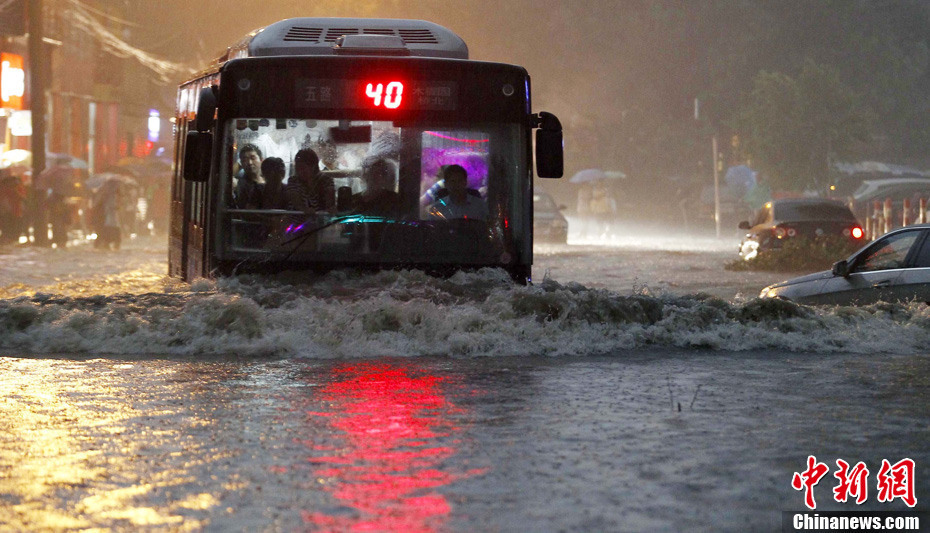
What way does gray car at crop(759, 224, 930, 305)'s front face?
to the viewer's left

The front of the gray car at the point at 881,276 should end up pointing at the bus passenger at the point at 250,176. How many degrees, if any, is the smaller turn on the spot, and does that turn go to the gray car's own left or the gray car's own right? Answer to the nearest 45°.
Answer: approximately 45° to the gray car's own left

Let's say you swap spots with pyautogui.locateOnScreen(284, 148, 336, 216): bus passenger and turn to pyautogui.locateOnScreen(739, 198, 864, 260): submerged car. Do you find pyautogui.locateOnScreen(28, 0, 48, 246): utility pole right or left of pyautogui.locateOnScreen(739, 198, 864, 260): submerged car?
left

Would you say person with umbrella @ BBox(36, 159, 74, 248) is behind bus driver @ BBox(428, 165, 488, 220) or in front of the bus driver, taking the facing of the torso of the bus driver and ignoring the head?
behind

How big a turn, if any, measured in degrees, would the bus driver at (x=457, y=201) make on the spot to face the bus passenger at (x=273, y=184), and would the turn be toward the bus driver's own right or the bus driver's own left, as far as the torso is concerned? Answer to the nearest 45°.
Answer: approximately 90° to the bus driver's own right

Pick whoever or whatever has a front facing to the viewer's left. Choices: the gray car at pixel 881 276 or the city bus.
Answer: the gray car

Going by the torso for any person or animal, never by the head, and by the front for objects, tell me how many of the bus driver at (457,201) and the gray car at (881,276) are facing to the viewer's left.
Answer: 1

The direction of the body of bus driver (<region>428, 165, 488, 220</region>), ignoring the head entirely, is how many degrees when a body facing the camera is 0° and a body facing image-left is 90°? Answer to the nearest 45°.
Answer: approximately 0°

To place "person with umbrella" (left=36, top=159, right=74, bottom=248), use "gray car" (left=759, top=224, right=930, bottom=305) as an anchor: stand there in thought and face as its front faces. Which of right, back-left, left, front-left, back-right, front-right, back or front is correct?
front-right

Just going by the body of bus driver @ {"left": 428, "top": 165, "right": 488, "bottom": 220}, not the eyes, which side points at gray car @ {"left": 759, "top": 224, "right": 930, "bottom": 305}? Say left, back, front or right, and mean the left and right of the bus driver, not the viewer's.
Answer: left

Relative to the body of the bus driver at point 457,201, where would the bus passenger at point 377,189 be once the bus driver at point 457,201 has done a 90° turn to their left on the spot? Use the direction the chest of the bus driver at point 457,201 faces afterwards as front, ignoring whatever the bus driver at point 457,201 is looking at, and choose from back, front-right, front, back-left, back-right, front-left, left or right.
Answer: back
